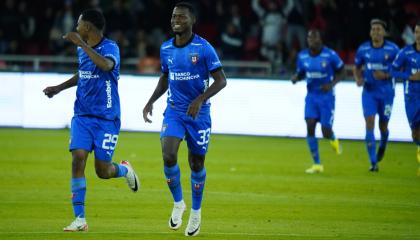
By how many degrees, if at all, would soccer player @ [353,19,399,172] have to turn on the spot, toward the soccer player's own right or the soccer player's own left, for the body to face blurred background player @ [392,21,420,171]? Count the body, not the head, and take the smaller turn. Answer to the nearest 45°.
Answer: approximately 45° to the soccer player's own left

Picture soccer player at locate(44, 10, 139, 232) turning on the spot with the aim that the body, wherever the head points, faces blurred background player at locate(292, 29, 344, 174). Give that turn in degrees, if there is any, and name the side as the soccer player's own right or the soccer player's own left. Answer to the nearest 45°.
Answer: approximately 180°

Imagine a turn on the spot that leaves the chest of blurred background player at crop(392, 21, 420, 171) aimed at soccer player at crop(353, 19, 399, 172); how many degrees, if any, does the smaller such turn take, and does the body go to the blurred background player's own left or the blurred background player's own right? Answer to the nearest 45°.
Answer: approximately 135° to the blurred background player's own right

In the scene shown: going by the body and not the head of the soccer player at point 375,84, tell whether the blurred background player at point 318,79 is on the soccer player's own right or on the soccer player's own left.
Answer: on the soccer player's own right

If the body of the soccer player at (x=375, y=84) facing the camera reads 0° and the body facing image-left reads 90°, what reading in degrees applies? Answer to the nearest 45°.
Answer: approximately 0°

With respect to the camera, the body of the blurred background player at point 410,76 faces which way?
toward the camera

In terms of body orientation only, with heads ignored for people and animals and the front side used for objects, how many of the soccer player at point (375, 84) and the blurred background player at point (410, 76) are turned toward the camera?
2

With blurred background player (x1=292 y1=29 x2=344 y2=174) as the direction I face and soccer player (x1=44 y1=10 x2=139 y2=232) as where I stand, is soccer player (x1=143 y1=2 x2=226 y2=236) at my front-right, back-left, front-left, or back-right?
front-right

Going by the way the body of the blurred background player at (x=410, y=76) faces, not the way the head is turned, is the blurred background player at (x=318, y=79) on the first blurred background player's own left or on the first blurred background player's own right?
on the first blurred background player's own right

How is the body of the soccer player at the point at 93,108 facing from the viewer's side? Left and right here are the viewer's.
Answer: facing the viewer and to the left of the viewer
